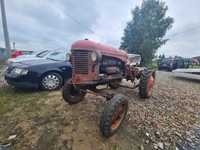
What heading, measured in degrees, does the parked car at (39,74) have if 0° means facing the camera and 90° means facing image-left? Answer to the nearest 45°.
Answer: approximately 45°

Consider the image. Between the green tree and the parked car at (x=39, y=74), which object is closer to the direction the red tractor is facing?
the parked car

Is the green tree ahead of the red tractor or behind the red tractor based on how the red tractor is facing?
behind

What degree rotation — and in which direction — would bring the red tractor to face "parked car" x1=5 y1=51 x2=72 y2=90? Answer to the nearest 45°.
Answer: approximately 90° to its right

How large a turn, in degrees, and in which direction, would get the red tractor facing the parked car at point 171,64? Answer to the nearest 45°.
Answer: approximately 180°

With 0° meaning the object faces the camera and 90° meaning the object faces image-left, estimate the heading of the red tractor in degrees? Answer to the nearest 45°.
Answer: approximately 45°
